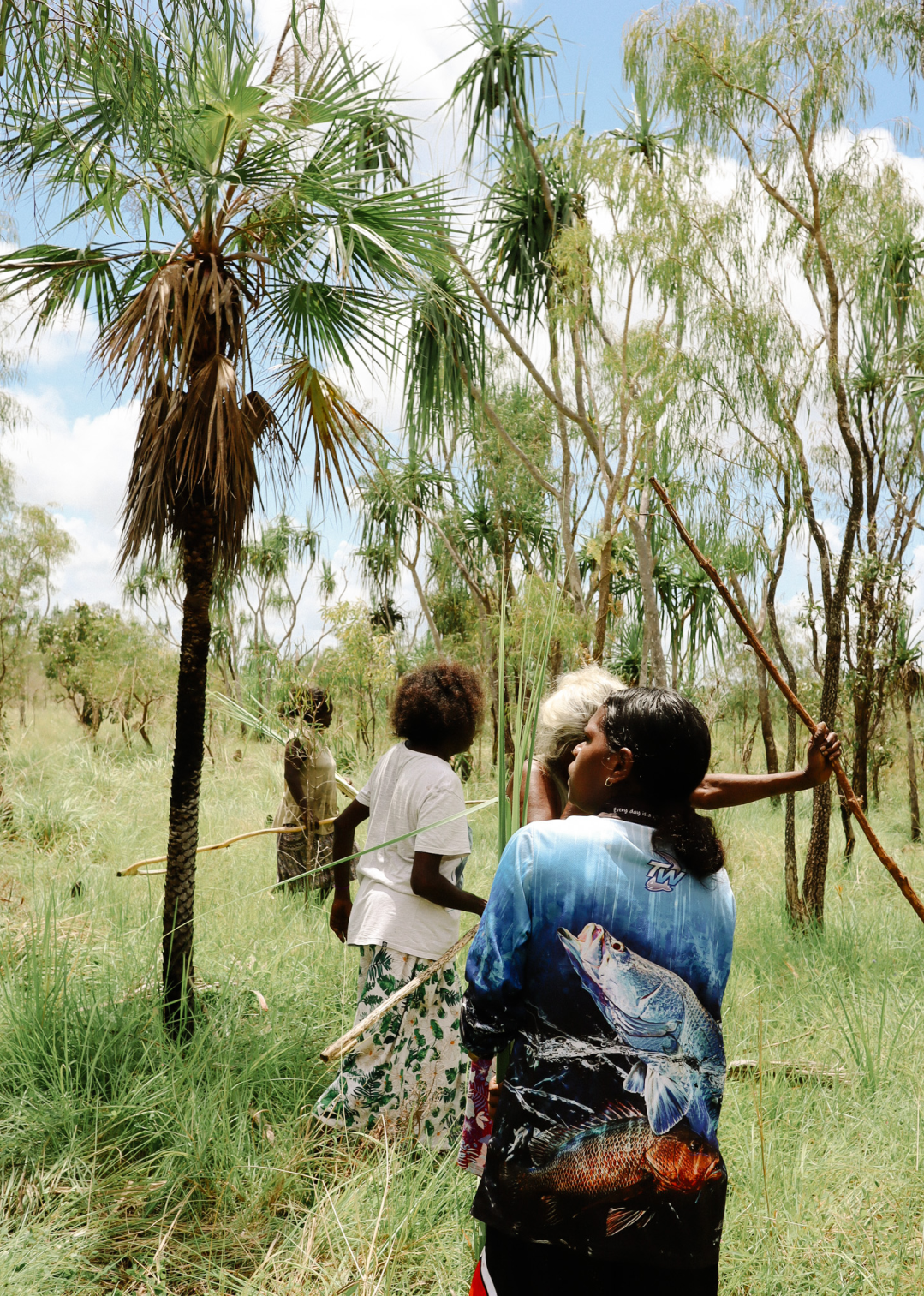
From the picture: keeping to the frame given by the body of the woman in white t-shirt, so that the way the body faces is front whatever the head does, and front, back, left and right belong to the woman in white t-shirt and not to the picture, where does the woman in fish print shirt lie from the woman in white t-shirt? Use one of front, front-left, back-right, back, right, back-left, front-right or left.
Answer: back-right

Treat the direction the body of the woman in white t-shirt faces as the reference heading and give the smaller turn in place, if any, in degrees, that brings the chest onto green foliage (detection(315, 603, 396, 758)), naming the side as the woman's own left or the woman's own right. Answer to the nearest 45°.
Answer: approximately 45° to the woman's own left

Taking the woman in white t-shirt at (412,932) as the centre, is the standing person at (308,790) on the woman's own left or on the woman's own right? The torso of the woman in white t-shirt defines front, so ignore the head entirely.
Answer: on the woman's own left

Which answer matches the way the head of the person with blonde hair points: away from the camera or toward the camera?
away from the camera

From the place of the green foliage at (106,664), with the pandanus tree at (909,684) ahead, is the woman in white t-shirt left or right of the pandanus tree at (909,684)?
right

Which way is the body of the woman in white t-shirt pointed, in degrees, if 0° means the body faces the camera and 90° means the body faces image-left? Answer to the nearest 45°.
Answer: approximately 225°

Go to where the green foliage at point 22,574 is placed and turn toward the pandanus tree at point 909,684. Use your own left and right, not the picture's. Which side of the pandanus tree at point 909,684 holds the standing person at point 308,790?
right
